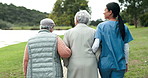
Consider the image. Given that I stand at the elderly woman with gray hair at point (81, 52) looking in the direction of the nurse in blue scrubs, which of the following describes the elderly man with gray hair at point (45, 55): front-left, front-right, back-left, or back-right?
back-right

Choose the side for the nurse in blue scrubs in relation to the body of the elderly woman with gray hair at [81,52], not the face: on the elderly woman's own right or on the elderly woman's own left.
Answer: on the elderly woman's own right

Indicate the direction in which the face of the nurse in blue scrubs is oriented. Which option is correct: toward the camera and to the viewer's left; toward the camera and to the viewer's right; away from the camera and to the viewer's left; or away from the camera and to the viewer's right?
away from the camera and to the viewer's left

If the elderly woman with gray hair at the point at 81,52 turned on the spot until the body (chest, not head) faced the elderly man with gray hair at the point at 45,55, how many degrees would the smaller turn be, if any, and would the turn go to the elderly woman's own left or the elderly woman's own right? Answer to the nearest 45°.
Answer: approximately 90° to the elderly woman's own left

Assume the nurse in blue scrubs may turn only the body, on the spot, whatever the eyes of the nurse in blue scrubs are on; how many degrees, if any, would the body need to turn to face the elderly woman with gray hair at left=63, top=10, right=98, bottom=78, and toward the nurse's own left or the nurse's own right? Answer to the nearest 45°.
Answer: approximately 90° to the nurse's own left

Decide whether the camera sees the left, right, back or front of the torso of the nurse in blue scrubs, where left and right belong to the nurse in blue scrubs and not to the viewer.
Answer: back

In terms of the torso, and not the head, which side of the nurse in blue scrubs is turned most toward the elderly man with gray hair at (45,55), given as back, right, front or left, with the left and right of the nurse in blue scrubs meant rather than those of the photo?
left

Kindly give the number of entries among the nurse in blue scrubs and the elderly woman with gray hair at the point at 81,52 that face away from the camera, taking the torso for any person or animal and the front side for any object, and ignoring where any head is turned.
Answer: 2

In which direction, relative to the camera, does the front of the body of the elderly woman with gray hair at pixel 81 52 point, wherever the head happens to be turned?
away from the camera
